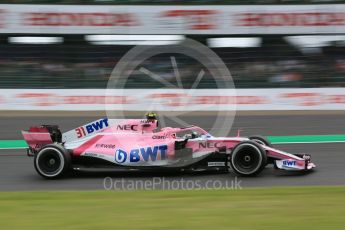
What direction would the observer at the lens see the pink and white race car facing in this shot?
facing to the right of the viewer
